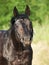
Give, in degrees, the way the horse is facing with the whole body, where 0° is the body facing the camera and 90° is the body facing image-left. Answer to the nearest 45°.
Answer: approximately 315°
